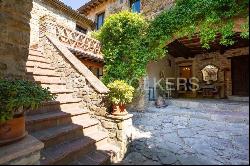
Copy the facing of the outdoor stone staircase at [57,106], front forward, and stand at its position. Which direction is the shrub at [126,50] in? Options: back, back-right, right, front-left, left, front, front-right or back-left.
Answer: left

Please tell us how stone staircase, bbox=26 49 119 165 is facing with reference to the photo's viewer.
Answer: facing the viewer and to the right of the viewer

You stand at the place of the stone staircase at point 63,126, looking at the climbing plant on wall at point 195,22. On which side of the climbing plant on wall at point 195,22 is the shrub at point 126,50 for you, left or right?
left

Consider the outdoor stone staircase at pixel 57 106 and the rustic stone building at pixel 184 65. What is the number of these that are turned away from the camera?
0

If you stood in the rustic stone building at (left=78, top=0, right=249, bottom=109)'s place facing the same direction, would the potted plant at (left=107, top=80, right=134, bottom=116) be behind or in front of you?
in front

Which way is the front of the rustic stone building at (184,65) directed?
toward the camera

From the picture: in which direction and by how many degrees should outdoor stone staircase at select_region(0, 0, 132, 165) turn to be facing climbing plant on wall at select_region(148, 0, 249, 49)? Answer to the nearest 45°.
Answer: approximately 45° to its left

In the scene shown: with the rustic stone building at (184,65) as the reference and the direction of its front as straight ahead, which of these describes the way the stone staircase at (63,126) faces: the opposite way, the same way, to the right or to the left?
to the left

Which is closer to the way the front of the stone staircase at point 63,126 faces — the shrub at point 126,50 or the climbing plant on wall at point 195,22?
the climbing plant on wall

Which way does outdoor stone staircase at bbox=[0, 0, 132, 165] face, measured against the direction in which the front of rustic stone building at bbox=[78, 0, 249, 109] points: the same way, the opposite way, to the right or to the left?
to the left

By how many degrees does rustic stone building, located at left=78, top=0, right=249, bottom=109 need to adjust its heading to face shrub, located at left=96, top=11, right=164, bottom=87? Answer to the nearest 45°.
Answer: approximately 45° to its right

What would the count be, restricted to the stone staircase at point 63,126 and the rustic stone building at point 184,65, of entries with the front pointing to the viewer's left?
0

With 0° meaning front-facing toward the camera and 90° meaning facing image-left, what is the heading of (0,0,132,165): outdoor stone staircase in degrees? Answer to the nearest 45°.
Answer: approximately 315°
